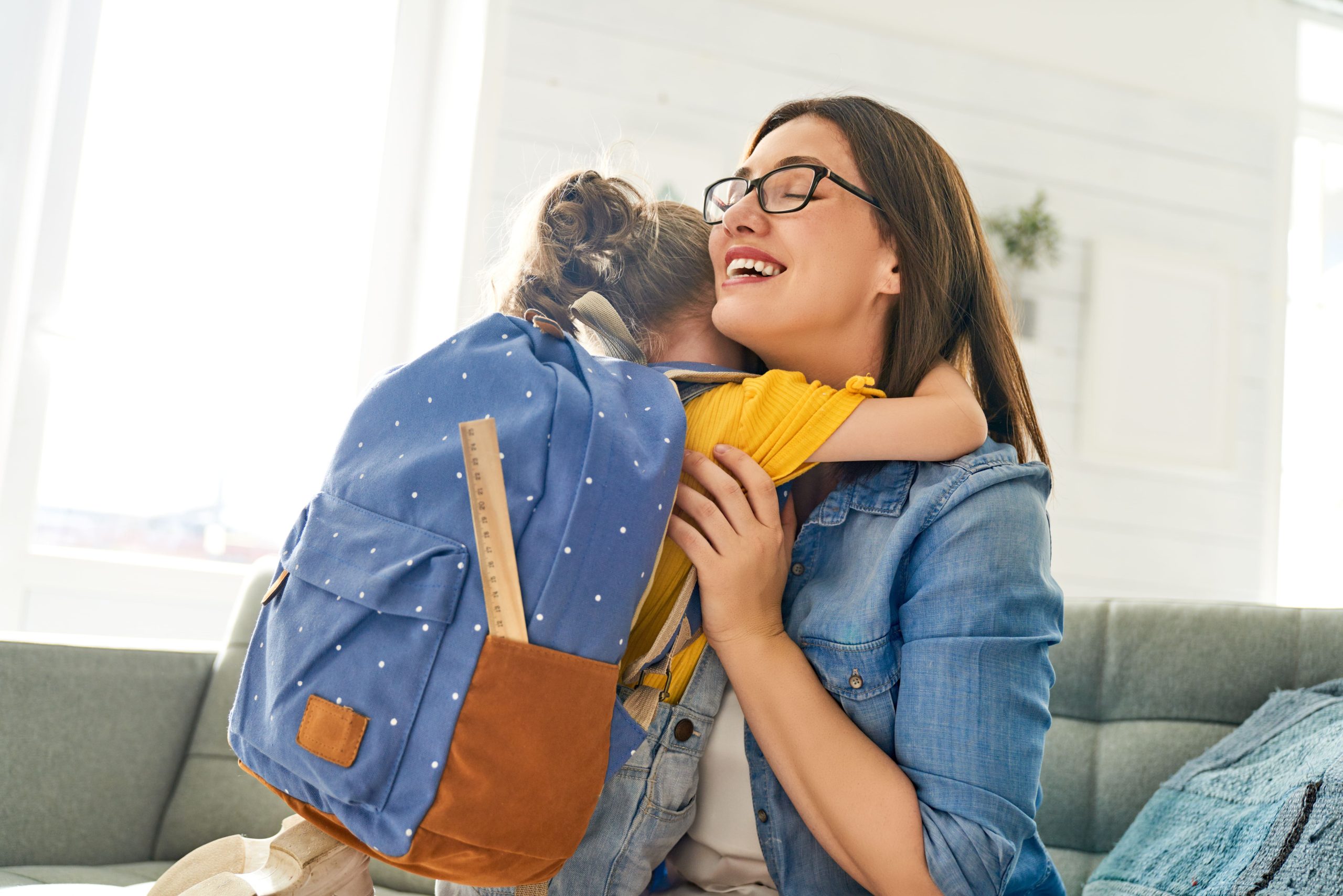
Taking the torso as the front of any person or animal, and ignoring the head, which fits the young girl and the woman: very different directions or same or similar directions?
very different directions

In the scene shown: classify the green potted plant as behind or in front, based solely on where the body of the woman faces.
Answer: behind

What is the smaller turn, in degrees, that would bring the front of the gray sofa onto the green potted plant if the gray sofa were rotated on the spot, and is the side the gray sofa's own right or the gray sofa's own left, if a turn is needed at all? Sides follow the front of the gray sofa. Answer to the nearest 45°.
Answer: approximately 135° to the gray sofa's own left

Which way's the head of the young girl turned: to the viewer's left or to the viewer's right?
to the viewer's right

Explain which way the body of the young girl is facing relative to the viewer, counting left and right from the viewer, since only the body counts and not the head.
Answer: facing away from the viewer and to the right of the viewer

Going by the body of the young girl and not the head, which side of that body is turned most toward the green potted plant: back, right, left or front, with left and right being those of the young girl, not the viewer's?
front
